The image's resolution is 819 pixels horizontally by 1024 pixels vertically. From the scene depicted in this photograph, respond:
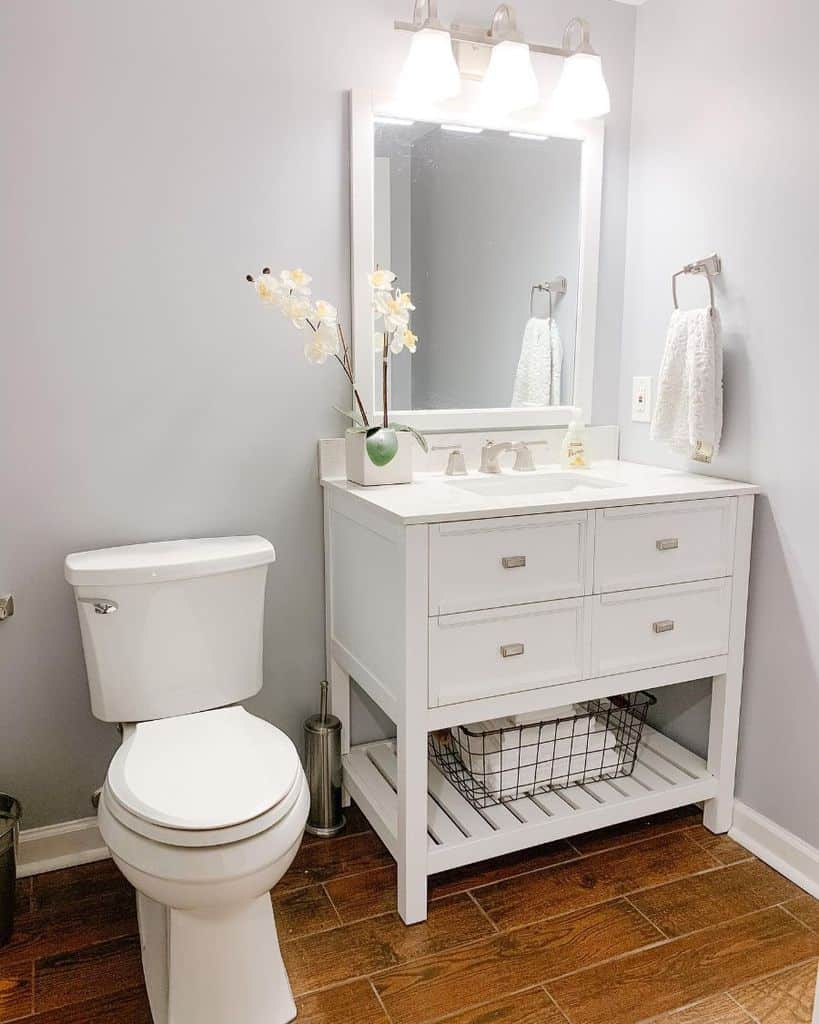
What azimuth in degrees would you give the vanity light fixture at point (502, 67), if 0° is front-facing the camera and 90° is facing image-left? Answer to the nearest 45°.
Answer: approximately 315°

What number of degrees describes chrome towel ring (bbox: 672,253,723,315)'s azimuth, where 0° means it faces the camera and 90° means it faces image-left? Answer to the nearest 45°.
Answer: approximately 45°

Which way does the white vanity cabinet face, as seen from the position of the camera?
facing the viewer and to the right of the viewer

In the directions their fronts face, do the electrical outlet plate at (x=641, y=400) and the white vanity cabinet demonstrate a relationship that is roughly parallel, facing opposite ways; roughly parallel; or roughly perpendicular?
roughly perpendicular

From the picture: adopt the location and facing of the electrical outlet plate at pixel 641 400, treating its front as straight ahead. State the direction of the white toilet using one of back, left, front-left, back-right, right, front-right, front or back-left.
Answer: front

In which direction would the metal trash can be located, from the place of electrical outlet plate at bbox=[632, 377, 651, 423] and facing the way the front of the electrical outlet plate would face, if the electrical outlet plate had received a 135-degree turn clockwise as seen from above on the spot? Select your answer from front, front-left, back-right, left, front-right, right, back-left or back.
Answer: back-left

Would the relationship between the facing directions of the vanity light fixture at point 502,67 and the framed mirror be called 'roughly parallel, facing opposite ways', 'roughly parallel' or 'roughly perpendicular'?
roughly parallel

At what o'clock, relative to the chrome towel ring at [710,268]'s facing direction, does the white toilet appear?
The white toilet is roughly at 12 o'clock from the chrome towel ring.

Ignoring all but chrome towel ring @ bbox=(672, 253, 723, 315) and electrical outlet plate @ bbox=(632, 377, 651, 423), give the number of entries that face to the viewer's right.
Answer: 0

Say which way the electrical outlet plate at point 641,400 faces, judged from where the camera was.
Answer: facing the viewer and to the left of the viewer

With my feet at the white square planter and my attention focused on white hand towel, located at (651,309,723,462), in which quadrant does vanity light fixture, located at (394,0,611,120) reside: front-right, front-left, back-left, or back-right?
front-left
